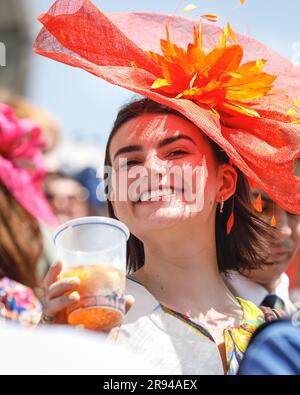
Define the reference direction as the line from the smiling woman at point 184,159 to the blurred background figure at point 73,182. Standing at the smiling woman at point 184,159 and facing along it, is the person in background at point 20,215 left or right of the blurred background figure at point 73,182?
left

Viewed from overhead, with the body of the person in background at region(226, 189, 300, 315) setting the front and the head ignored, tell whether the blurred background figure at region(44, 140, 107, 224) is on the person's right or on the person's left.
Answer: on the person's right

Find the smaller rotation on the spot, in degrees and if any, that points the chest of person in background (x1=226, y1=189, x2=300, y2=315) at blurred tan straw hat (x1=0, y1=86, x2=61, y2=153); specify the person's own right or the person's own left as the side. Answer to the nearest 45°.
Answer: approximately 90° to the person's own right

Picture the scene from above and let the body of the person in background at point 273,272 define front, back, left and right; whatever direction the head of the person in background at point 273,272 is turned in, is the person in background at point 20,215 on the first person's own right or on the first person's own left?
on the first person's own right

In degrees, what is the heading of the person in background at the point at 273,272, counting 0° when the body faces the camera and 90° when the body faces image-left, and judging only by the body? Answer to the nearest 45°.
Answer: approximately 45°
